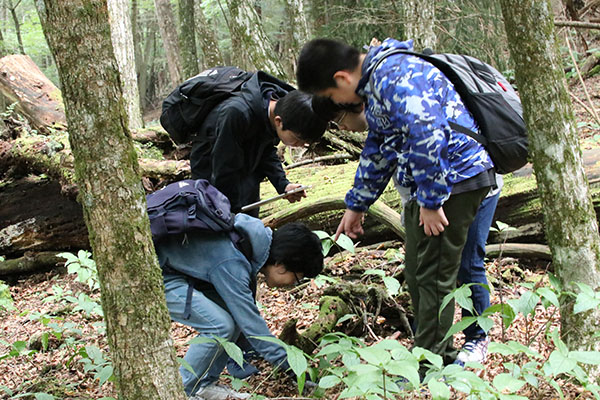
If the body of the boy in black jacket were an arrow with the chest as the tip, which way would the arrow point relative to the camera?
to the viewer's right

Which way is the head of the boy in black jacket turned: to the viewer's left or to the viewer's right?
to the viewer's right

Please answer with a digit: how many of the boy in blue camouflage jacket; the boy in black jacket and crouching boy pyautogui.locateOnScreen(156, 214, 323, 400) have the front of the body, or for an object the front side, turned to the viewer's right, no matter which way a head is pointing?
2

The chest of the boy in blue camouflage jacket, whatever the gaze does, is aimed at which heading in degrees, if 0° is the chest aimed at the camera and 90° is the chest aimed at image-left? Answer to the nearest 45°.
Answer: approximately 90°

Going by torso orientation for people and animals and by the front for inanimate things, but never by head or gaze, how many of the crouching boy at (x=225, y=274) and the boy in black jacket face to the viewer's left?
0

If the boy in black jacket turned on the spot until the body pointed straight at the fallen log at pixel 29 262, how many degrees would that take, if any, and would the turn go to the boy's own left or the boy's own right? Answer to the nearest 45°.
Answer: approximately 135° to the boy's own left

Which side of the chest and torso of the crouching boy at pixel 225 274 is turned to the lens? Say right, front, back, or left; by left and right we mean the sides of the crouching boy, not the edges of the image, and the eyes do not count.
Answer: right

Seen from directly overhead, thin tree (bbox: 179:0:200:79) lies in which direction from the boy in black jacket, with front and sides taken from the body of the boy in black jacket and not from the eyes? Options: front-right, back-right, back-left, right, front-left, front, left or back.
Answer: left

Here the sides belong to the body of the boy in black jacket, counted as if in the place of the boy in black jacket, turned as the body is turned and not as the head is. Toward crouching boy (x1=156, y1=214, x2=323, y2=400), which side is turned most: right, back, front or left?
right

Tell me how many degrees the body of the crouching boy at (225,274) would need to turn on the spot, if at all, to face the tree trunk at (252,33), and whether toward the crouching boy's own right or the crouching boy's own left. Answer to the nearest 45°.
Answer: approximately 90° to the crouching boy's own left
